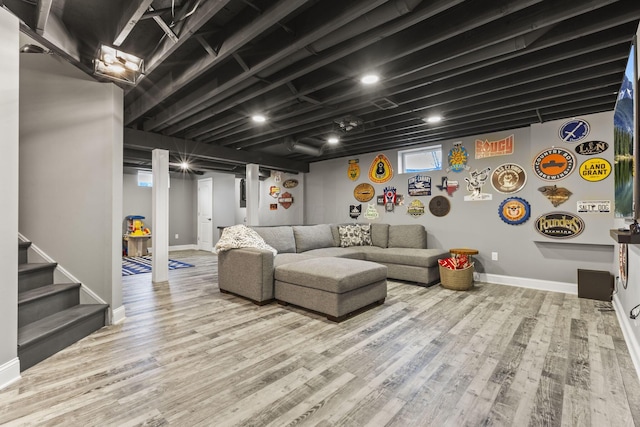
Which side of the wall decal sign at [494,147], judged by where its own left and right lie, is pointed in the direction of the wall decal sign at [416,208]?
right

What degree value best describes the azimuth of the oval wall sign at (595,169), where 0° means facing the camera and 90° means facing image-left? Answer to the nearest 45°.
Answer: approximately 0°

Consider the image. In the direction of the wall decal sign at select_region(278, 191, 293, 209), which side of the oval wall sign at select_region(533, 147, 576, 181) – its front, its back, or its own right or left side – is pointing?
right

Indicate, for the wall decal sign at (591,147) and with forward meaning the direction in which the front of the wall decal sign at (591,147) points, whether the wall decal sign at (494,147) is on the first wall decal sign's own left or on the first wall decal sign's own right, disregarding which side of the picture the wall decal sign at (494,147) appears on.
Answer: on the first wall decal sign's own right

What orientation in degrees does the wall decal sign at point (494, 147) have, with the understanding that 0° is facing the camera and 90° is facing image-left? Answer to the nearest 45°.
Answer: approximately 0°

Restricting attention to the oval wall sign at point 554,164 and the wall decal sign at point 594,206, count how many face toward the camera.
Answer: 2

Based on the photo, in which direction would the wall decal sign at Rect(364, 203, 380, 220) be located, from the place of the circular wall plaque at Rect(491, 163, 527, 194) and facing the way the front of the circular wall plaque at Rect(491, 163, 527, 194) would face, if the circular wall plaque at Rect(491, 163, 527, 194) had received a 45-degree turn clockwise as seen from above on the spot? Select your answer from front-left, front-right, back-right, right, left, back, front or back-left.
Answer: front-right

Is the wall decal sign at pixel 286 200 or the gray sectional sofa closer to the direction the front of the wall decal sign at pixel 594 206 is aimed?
the gray sectional sofa
